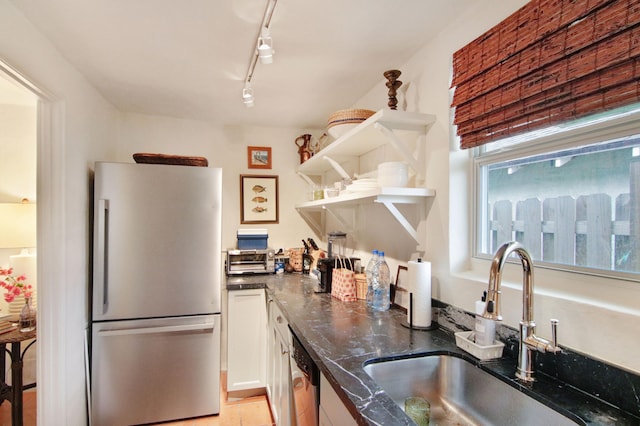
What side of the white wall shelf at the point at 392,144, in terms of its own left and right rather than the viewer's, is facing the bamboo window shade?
left

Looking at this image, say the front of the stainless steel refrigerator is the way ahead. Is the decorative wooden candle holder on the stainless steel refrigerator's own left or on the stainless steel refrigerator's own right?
on the stainless steel refrigerator's own left

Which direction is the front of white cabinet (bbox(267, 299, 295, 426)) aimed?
to the viewer's left

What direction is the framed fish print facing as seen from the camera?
toward the camera

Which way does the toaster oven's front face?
toward the camera

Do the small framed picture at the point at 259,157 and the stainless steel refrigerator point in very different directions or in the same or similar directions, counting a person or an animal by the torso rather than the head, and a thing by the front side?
same or similar directions

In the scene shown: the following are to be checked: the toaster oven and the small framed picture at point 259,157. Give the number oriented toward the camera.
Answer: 2

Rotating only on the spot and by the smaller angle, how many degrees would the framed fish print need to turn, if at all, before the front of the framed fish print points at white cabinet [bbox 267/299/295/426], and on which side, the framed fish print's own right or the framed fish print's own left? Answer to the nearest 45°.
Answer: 0° — it already faces it

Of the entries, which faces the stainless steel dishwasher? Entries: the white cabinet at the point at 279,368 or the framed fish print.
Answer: the framed fish print

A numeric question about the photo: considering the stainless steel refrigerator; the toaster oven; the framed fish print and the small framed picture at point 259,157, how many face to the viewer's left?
0

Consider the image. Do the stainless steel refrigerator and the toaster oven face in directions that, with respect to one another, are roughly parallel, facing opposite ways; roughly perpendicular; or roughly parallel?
roughly parallel

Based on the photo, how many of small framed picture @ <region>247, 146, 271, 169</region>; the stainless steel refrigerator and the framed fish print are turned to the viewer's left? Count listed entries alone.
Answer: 0

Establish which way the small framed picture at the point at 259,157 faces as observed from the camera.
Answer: facing the viewer

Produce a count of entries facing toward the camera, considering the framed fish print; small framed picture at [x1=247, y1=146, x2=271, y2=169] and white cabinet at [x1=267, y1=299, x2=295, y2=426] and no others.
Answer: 2

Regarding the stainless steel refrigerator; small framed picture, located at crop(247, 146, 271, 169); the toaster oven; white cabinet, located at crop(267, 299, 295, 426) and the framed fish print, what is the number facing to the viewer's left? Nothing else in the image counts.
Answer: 1
